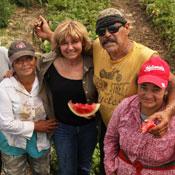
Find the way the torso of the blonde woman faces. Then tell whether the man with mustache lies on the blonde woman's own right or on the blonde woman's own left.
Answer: on the blonde woman's own left

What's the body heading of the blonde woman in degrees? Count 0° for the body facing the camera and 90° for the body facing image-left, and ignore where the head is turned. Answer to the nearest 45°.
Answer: approximately 0°
